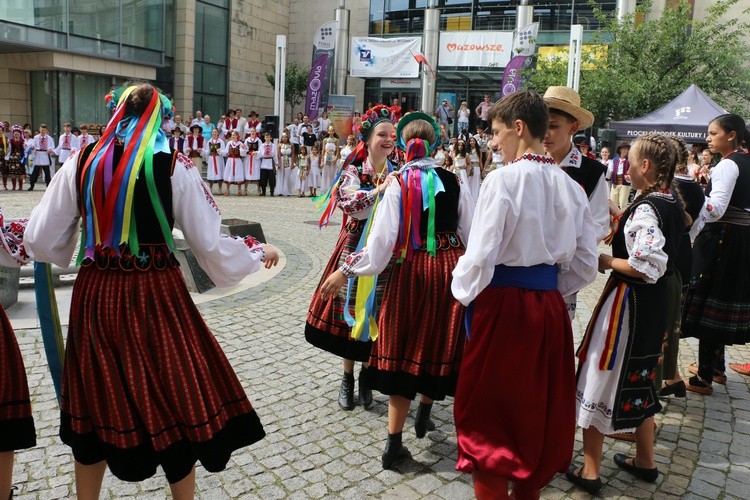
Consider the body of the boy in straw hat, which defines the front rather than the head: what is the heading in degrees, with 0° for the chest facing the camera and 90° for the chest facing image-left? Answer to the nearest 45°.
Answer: approximately 45°

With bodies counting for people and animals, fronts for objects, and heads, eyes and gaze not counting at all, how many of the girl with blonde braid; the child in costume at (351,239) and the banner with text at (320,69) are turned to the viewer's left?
1

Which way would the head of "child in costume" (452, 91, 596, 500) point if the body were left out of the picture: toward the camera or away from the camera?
away from the camera

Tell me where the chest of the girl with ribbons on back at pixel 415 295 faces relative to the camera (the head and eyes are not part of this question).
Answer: away from the camera

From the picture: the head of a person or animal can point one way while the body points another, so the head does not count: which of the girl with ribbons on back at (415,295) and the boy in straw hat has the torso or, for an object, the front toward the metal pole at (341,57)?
the girl with ribbons on back

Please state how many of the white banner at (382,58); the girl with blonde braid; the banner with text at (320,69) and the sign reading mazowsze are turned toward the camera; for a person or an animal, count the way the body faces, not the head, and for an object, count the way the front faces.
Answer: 3

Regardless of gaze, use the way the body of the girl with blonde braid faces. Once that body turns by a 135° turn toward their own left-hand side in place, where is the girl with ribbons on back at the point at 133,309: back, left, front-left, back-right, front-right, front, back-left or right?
right

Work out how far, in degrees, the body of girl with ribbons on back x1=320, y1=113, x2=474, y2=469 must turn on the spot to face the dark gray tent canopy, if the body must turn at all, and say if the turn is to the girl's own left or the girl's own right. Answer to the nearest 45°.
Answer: approximately 45° to the girl's own right

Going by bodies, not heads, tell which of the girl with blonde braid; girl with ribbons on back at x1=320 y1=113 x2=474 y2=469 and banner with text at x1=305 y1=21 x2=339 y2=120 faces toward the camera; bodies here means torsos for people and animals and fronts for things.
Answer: the banner with text

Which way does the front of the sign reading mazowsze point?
toward the camera

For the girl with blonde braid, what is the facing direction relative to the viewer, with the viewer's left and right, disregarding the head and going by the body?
facing to the left of the viewer

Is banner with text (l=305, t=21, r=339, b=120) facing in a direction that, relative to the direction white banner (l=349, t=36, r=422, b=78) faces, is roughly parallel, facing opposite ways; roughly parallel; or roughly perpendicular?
roughly parallel

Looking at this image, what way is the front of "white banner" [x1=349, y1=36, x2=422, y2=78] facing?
toward the camera
